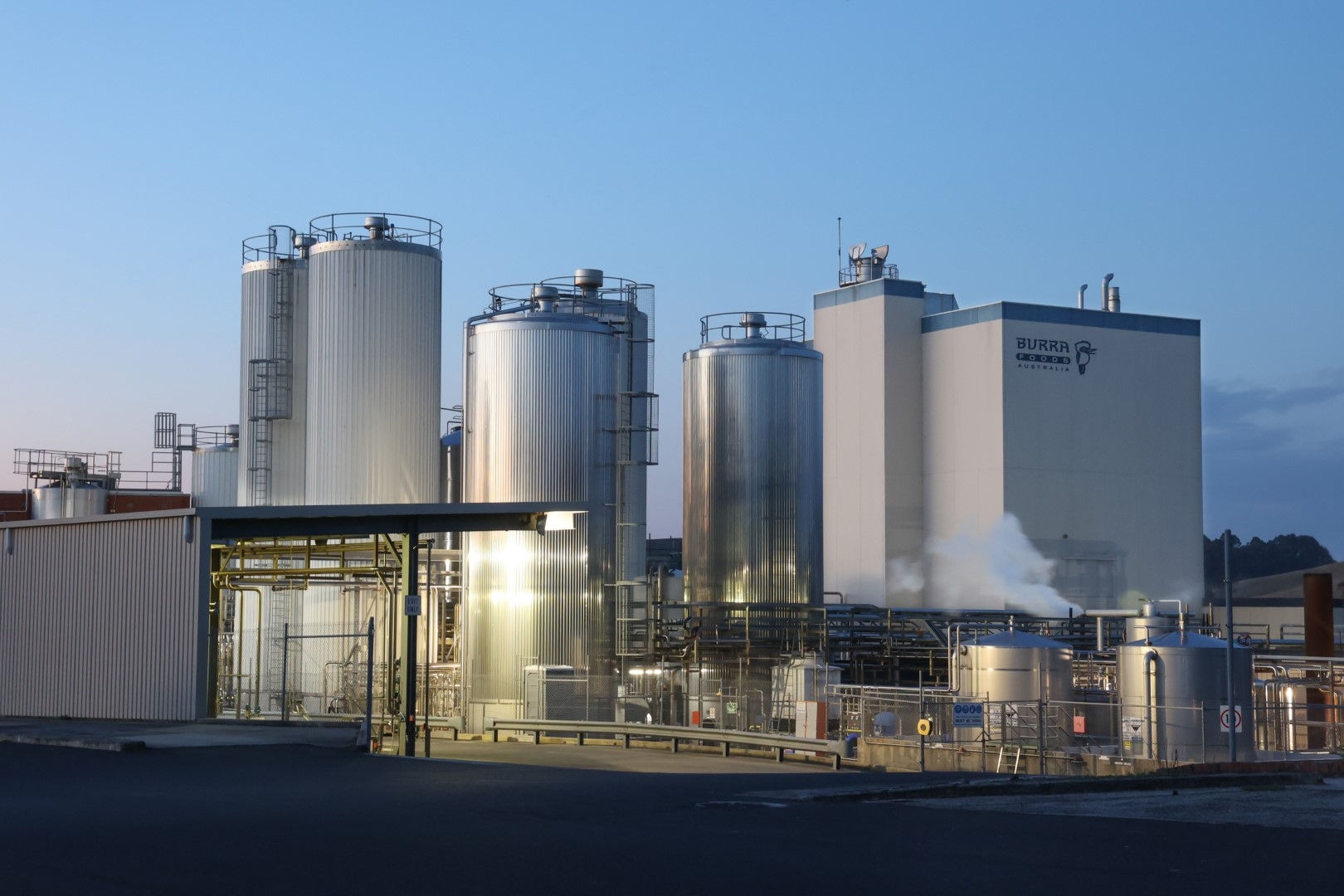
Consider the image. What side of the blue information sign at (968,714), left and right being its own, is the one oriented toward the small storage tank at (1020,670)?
back

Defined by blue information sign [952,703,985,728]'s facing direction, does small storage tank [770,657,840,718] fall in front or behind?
behind

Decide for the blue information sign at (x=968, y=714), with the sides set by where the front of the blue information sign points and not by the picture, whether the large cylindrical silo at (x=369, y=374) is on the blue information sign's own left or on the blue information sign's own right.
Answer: on the blue information sign's own right

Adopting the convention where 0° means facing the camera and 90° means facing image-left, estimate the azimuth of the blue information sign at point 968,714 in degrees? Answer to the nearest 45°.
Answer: approximately 0°

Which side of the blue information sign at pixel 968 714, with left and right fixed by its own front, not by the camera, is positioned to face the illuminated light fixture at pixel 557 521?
right

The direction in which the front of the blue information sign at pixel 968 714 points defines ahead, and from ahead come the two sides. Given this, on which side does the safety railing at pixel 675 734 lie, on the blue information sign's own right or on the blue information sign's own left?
on the blue information sign's own right
